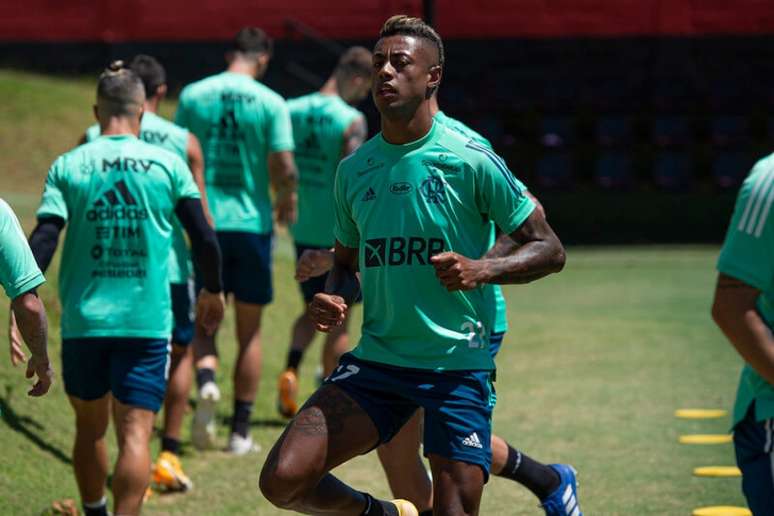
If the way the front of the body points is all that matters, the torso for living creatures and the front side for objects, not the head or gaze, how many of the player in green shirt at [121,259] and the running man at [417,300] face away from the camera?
1

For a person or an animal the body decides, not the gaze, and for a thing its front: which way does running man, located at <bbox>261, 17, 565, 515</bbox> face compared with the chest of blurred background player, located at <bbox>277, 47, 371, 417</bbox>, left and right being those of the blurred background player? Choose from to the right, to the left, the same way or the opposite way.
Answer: the opposite way

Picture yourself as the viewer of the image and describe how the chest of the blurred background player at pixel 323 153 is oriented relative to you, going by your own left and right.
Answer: facing away from the viewer and to the right of the viewer

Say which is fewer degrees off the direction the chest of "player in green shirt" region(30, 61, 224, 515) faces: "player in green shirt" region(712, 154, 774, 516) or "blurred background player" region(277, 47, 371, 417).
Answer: the blurred background player

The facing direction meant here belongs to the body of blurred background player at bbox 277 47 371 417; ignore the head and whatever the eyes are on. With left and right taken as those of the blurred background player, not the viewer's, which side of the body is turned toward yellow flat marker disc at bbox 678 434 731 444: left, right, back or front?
right

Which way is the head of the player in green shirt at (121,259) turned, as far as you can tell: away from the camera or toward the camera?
away from the camera

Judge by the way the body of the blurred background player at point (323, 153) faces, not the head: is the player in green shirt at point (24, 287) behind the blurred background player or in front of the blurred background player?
behind

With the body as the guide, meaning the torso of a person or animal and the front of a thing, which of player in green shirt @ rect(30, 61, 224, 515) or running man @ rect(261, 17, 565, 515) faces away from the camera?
the player in green shirt

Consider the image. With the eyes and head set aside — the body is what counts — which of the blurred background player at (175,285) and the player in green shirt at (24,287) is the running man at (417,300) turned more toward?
the player in green shirt

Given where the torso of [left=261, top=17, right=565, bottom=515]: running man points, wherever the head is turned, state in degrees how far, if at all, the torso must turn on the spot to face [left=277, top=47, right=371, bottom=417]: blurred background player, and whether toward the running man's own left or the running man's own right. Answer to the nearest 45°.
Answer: approximately 135° to the running man's own right

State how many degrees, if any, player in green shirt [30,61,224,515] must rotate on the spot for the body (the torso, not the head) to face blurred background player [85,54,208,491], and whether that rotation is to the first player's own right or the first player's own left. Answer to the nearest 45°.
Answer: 0° — they already face them

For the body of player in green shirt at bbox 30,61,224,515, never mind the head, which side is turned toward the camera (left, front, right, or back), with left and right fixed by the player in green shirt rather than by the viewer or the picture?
back

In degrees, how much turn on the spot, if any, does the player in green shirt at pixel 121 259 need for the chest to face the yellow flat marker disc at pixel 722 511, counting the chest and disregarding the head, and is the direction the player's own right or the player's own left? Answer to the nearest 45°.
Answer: approximately 90° to the player's own right
